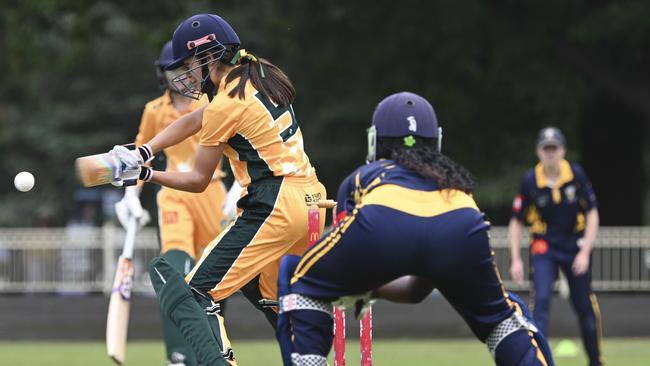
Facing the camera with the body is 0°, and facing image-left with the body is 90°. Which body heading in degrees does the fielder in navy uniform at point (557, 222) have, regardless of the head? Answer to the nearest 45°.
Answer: approximately 0°

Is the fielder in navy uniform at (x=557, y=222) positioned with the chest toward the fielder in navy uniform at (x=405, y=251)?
yes

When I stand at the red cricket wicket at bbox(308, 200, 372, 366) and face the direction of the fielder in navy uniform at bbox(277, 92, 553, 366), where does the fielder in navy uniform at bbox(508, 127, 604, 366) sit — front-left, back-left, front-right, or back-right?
back-left

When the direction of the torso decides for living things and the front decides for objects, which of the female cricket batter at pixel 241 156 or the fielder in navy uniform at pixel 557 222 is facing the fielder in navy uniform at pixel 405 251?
the fielder in navy uniform at pixel 557 222

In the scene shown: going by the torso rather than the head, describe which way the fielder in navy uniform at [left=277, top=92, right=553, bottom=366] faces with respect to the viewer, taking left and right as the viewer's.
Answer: facing away from the viewer

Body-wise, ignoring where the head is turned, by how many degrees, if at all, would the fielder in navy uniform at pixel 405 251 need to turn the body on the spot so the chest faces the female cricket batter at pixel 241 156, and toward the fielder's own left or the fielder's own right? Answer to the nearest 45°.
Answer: approximately 45° to the fielder's own left
